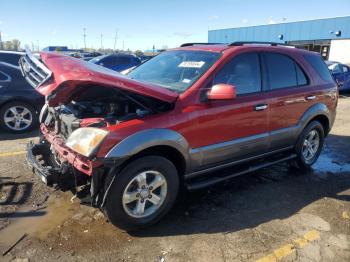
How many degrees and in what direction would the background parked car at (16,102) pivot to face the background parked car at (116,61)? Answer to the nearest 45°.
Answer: approximately 135° to its right

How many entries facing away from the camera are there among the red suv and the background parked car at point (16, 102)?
0

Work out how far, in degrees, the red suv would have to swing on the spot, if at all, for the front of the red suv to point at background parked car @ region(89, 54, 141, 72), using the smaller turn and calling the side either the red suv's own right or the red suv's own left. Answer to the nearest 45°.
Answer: approximately 135° to the red suv's own right

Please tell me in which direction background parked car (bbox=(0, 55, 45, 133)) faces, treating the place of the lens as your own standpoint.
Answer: facing to the left of the viewer

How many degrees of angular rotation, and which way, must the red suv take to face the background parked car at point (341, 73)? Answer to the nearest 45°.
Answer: approximately 180°

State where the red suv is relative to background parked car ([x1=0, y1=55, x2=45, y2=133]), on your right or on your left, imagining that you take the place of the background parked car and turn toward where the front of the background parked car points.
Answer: on your left

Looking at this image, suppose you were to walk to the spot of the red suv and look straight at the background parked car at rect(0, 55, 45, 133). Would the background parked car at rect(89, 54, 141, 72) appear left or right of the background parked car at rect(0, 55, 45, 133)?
right

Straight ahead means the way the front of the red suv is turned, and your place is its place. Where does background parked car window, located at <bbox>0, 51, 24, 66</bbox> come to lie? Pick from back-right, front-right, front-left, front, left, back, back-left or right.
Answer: right

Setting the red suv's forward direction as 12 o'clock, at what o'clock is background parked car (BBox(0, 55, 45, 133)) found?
The background parked car is roughly at 3 o'clock from the red suv.

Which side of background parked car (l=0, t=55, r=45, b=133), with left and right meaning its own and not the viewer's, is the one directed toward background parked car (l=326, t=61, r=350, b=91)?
back
